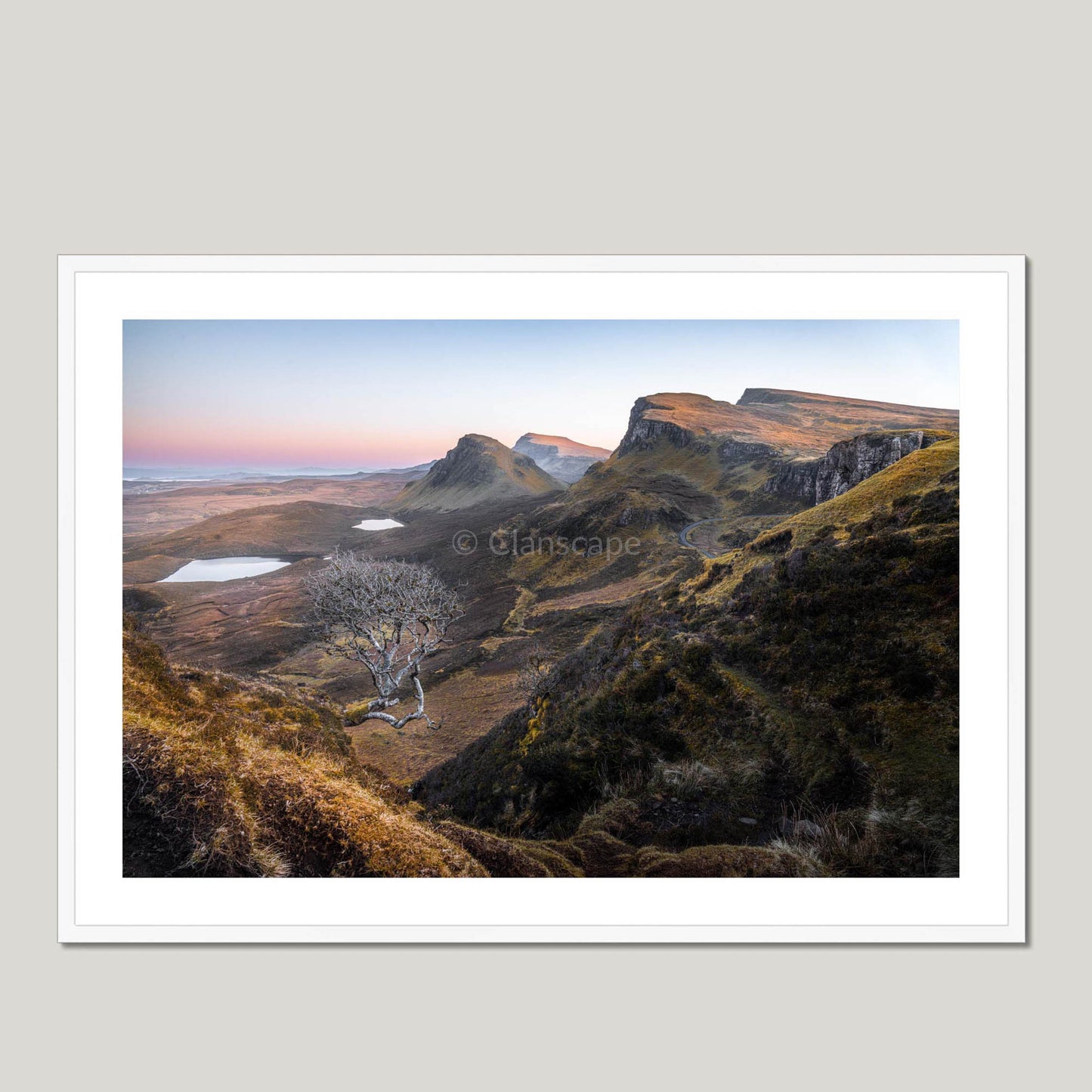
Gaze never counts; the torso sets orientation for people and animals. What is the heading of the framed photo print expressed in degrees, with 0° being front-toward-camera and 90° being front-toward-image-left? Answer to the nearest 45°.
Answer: approximately 0°
